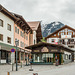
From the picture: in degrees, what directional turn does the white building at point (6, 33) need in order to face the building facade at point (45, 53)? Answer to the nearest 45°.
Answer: approximately 45° to its left

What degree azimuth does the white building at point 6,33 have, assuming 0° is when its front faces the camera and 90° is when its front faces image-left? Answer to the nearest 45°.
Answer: approximately 315°

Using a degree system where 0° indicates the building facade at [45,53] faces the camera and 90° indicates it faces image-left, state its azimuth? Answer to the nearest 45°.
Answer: approximately 0°

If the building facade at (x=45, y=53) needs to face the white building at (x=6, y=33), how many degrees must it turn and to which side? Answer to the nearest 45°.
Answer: approximately 90° to its right
